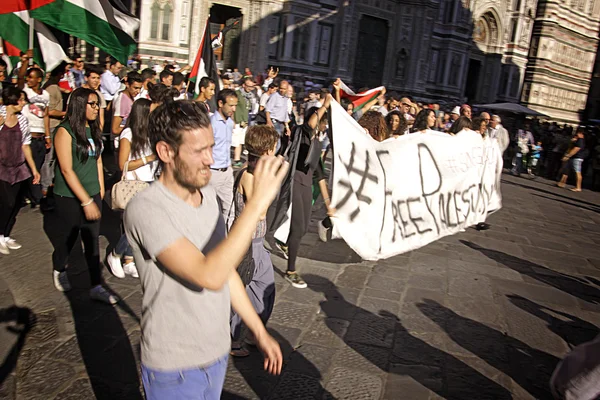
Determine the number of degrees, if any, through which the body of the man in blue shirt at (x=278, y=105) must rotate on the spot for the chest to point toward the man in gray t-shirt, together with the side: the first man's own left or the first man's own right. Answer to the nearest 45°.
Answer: approximately 45° to the first man's own right

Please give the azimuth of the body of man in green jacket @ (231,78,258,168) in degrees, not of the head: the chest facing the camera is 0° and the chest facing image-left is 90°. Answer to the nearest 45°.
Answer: approximately 315°

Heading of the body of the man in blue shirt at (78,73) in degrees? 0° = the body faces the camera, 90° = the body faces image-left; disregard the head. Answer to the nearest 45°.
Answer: approximately 315°

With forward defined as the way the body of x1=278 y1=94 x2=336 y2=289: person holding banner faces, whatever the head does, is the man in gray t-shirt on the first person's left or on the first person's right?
on the first person's right

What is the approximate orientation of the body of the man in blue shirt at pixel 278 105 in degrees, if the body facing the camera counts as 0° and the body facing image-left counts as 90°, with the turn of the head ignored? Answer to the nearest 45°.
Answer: approximately 315°

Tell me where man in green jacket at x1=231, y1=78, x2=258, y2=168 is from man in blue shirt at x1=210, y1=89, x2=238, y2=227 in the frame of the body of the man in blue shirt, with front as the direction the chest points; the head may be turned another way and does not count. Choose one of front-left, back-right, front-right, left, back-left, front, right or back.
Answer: back-left
